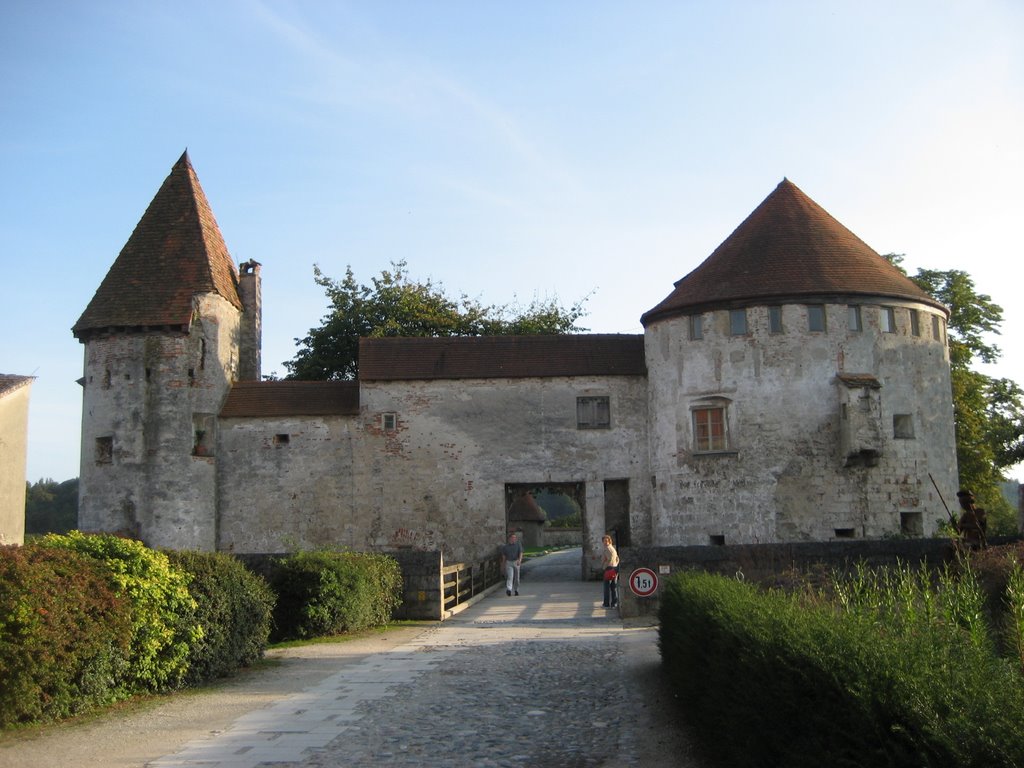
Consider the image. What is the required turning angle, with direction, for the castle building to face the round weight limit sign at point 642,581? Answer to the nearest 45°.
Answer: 0° — it already faces it

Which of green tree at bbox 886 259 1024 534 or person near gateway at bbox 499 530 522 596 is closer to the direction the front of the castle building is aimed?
the person near gateway

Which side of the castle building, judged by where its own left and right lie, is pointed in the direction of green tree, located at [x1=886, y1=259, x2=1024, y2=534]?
left

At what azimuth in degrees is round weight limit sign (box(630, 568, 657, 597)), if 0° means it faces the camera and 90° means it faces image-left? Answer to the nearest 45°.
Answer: approximately 0°

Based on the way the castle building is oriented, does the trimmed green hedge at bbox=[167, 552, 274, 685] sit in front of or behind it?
in front

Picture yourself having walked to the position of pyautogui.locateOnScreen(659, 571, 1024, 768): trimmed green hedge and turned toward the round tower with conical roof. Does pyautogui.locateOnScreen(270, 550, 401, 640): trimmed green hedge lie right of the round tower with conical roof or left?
left

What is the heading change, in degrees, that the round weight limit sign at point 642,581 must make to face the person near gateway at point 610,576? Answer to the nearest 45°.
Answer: approximately 180°

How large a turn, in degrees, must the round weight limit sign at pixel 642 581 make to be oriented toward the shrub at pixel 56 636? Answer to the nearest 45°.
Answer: approximately 45° to its right
